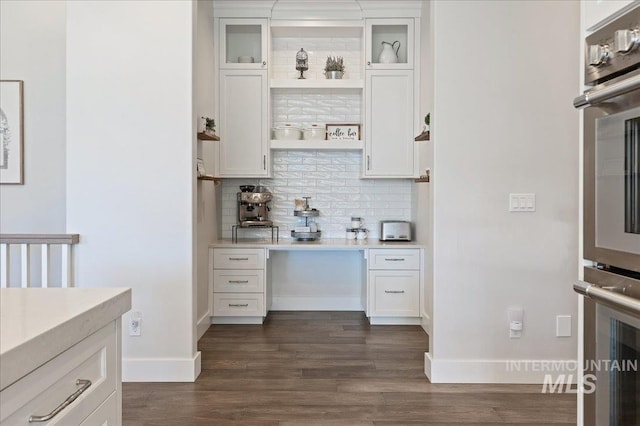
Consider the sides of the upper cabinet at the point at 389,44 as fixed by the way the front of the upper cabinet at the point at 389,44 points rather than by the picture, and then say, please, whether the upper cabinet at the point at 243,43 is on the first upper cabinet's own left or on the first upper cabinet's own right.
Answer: on the first upper cabinet's own right

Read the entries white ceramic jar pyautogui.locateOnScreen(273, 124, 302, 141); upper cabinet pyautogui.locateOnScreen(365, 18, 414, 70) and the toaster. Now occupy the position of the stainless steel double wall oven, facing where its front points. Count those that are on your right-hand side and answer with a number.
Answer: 3

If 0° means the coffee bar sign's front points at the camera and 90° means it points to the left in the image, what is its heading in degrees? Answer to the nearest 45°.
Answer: approximately 0°
